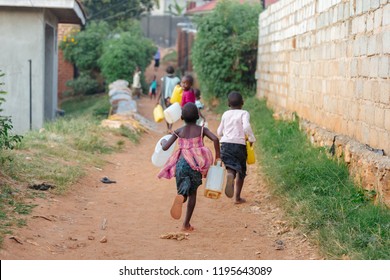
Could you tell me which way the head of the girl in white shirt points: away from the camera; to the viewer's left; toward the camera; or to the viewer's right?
away from the camera

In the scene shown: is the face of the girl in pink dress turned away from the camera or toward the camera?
away from the camera

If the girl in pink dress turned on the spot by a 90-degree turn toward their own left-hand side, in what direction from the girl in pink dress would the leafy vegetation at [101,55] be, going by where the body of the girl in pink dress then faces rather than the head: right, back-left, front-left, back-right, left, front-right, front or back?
right

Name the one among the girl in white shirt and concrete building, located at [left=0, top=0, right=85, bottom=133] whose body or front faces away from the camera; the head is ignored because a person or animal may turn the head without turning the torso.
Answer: the girl in white shirt

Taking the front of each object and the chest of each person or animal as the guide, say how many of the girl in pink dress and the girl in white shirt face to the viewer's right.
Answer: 0

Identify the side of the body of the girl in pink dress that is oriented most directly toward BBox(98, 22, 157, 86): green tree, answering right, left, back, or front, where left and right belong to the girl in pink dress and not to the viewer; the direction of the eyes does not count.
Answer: front

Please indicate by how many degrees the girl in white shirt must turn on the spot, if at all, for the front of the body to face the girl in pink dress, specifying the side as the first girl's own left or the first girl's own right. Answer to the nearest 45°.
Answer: approximately 180°

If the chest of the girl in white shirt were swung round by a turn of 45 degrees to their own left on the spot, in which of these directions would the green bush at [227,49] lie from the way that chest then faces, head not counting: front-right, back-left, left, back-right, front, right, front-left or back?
front-right

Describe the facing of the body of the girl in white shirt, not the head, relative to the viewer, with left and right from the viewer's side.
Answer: facing away from the viewer

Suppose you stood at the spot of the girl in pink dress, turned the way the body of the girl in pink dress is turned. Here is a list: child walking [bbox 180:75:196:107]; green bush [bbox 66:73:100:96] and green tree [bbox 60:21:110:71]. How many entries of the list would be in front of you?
3

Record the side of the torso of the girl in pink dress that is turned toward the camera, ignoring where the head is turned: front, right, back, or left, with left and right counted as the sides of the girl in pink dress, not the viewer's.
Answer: back

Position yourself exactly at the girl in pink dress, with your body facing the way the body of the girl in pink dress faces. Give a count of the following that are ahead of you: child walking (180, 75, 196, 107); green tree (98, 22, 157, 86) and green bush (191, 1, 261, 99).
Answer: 3
